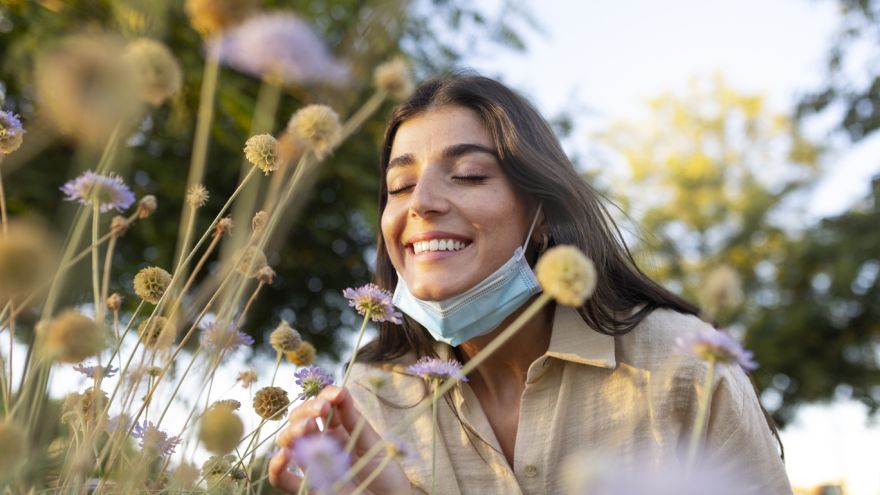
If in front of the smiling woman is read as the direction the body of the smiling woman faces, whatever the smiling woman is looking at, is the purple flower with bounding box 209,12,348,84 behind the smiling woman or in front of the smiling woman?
in front

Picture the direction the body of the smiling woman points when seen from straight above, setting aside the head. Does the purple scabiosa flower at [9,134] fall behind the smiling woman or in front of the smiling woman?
in front

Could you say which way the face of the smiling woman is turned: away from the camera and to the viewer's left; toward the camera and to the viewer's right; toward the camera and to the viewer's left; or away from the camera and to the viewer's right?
toward the camera and to the viewer's left

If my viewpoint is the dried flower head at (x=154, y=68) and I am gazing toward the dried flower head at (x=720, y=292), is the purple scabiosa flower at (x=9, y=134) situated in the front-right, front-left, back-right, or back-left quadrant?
back-left

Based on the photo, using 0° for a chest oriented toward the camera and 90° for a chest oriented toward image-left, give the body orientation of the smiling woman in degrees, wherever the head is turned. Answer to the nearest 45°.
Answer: approximately 45°

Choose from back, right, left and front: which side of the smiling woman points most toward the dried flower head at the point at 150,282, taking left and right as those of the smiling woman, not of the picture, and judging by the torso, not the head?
front

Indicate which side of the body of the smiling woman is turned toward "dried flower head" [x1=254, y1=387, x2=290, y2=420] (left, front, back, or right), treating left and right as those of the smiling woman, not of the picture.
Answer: front
